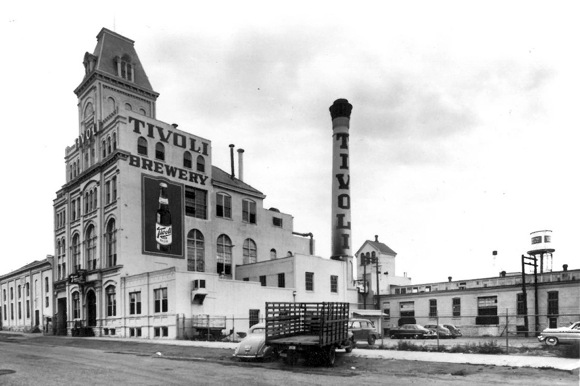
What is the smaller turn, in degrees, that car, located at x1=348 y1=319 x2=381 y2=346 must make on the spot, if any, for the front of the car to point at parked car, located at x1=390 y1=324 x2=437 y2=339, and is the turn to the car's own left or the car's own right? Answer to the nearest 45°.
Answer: approximately 135° to the car's own left

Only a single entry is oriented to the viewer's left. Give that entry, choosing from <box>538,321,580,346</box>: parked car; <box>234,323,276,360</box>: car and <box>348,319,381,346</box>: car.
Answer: the parked car

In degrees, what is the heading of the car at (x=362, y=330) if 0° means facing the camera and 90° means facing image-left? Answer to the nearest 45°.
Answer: approximately 315°

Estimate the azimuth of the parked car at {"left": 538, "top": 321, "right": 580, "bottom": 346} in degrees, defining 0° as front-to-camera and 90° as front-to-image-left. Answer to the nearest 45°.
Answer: approximately 90°
